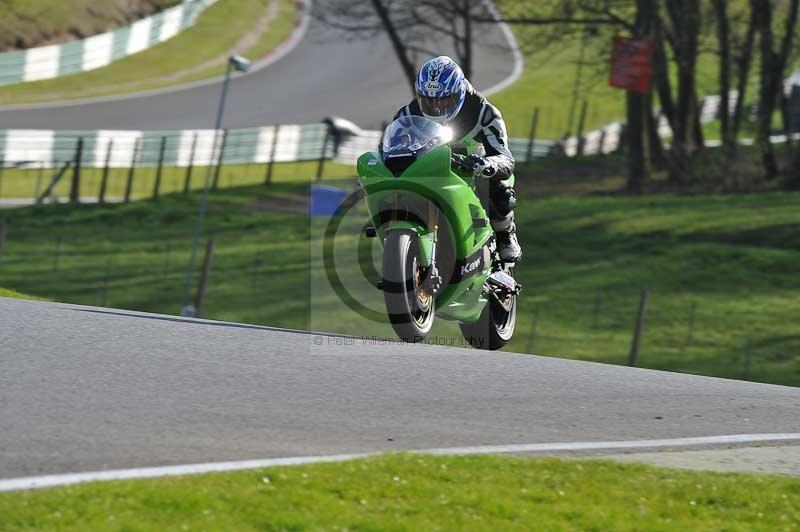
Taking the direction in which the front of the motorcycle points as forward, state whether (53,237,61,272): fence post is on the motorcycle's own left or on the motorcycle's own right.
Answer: on the motorcycle's own right

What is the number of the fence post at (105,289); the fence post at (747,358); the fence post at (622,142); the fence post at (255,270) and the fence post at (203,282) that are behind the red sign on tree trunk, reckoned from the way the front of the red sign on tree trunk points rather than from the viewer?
1

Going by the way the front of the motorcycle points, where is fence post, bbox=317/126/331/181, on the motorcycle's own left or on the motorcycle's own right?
on the motorcycle's own right

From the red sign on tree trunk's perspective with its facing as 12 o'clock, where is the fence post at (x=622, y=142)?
The fence post is roughly at 6 o'clock from the red sign on tree trunk.

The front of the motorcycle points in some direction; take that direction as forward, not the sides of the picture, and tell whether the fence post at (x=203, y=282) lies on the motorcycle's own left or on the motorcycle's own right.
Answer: on the motorcycle's own right

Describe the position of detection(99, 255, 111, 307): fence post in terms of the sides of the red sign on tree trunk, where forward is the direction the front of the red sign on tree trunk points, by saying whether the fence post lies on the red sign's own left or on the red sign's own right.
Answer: on the red sign's own right

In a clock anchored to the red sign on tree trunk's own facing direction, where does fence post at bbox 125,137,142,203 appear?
The fence post is roughly at 3 o'clock from the red sign on tree trunk.

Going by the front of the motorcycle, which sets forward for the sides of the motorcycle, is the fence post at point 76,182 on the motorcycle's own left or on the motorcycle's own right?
on the motorcycle's own right

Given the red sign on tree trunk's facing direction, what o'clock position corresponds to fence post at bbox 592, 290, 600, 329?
The fence post is roughly at 12 o'clock from the red sign on tree trunk.

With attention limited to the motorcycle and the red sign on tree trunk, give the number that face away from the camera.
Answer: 0

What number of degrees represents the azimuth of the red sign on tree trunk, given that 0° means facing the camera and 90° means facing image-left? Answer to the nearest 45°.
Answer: approximately 0°

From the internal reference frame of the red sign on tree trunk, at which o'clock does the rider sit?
The rider is roughly at 12 o'clock from the red sign on tree trunk.

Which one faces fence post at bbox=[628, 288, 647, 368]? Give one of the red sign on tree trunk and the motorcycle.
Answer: the red sign on tree trunk

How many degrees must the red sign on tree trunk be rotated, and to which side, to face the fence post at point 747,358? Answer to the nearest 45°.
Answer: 0° — it already faces it

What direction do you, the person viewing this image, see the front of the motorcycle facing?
facing the viewer and to the left of the viewer

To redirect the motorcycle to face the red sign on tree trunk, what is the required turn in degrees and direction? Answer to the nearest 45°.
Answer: approximately 135° to its right

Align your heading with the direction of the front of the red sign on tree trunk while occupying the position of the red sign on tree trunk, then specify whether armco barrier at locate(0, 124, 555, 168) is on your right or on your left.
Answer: on your right

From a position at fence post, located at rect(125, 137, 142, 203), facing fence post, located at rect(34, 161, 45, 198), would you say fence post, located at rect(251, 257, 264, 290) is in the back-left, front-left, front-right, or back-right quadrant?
back-left

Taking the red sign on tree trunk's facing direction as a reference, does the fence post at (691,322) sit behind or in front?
in front

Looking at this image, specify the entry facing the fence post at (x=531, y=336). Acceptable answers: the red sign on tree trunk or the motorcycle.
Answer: the red sign on tree trunk
